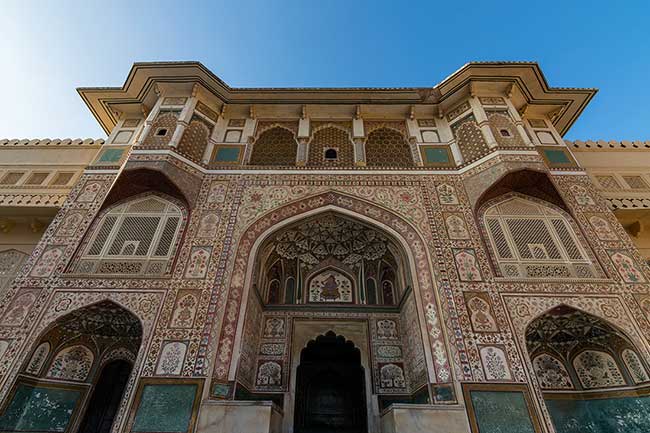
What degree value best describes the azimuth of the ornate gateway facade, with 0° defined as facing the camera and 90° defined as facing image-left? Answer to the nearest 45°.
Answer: approximately 0°
